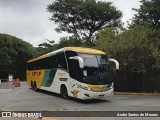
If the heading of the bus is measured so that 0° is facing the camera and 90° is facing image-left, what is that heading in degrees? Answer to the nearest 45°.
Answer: approximately 315°

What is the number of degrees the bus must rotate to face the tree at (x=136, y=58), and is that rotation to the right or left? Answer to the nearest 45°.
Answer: approximately 90° to its left
